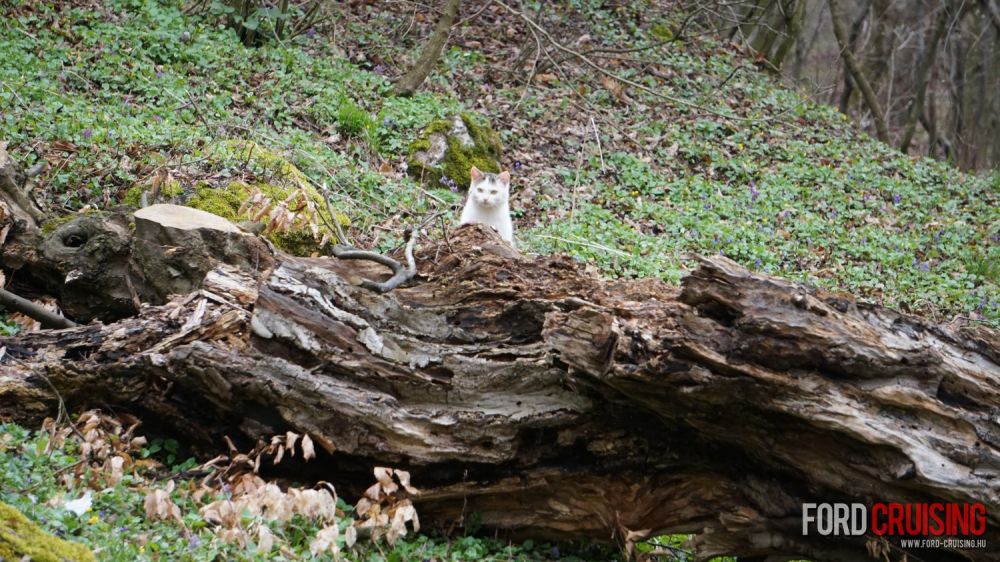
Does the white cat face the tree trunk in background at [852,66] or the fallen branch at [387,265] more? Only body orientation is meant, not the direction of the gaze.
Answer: the fallen branch

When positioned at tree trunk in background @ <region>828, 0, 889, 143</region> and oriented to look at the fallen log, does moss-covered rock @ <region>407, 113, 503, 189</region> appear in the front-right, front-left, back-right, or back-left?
front-right

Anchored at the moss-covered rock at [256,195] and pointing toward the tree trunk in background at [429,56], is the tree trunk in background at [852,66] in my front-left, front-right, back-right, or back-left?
front-right

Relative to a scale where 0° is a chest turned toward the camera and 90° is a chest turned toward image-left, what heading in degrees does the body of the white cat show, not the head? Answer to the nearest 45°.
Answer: approximately 0°

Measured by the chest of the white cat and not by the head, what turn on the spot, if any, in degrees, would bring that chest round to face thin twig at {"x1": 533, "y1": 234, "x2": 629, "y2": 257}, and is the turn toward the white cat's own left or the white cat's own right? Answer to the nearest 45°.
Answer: approximately 135° to the white cat's own left

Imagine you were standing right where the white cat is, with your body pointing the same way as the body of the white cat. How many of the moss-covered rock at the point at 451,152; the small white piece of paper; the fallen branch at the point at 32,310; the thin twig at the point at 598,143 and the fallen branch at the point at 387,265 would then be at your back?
2

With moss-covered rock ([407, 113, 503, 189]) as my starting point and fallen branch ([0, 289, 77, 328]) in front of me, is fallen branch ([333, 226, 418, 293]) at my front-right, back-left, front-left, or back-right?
front-left

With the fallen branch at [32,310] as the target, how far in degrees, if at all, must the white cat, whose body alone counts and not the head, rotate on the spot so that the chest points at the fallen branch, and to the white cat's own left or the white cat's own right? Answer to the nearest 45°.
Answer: approximately 45° to the white cat's own right

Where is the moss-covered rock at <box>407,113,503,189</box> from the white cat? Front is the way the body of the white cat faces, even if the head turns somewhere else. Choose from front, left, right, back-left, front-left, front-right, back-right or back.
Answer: back

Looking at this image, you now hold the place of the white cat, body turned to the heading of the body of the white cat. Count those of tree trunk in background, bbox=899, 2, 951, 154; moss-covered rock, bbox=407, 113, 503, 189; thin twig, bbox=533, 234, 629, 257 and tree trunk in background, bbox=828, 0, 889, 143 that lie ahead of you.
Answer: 0

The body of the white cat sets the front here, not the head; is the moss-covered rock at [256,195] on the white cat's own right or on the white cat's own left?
on the white cat's own right

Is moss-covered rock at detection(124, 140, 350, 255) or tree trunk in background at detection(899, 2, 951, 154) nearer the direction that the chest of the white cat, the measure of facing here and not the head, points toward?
the moss-covered rock

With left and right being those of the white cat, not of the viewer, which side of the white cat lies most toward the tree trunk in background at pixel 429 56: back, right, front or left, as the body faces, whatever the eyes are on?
back

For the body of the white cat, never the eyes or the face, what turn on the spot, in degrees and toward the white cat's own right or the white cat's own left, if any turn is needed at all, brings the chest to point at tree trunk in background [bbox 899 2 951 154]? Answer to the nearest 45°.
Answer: approximately 135° to the white cat's own left

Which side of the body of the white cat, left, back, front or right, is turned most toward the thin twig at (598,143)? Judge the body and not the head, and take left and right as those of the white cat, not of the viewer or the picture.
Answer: back

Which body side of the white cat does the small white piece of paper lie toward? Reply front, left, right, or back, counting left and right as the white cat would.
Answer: front
